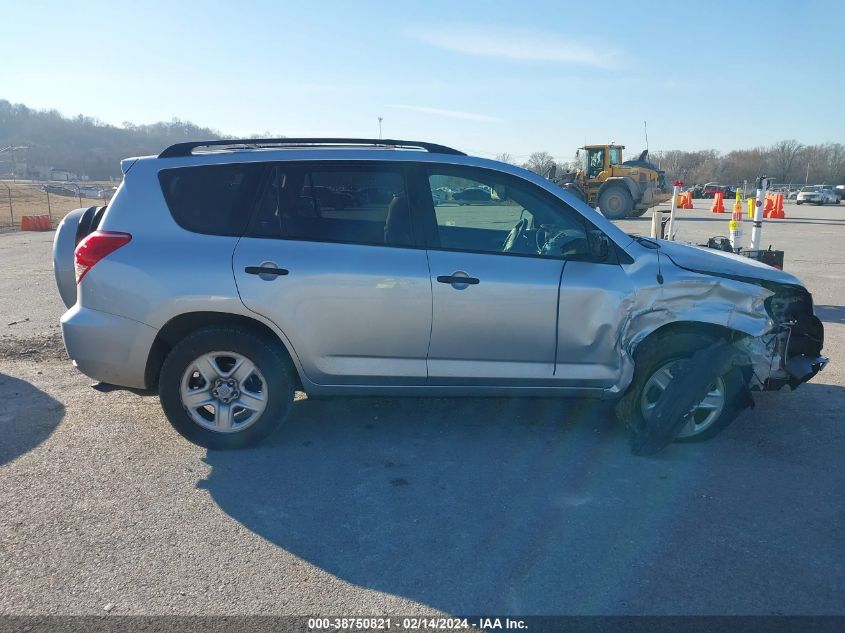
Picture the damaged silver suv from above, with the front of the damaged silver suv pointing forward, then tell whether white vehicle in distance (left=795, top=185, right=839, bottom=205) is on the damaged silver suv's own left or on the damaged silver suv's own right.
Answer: on the damaged silver suv's own left

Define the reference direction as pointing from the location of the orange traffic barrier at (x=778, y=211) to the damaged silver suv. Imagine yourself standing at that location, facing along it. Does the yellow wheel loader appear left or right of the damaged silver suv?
right

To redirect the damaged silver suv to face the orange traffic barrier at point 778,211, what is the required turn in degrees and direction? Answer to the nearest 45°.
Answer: approximately 45° to its left

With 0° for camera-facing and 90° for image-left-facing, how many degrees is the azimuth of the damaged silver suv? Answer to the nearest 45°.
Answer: approximately 270°

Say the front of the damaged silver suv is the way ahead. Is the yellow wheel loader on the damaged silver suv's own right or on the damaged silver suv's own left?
on the damaged silver suv's own left

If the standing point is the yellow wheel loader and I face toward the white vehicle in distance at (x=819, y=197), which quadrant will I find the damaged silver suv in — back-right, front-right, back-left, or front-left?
back-right
